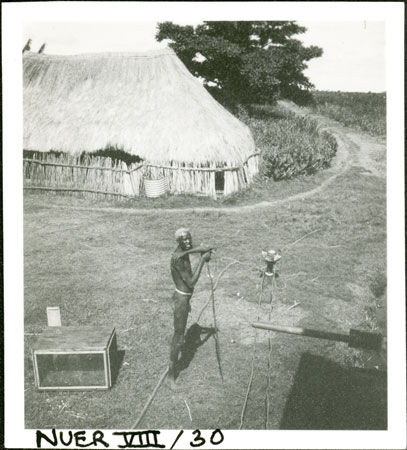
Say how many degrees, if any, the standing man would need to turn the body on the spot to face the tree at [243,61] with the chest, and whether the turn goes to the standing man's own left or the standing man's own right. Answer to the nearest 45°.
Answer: approximately 135° to the standing man's own left

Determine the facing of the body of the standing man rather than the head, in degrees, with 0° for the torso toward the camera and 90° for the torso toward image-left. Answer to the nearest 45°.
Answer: approximately 315°

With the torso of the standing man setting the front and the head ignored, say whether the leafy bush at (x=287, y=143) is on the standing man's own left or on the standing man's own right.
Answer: on the standing man's own left
